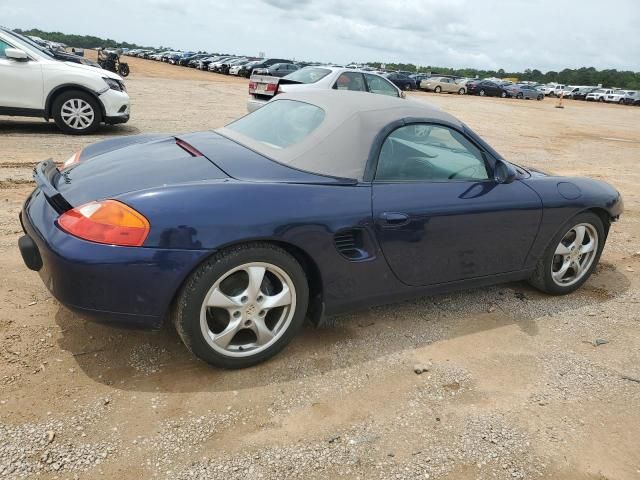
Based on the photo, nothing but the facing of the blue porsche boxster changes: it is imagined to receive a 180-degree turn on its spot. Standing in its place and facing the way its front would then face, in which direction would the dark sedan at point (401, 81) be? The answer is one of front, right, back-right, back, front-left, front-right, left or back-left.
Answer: back-right

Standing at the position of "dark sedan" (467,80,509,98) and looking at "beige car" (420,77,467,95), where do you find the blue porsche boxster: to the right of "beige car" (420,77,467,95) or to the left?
left

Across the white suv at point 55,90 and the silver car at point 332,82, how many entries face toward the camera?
0

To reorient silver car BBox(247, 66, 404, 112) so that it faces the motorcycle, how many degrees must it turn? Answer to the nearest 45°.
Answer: approximately 90° to its left

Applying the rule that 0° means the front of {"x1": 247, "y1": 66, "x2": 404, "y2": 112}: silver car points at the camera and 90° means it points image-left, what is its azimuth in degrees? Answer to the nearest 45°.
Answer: approximately 225°

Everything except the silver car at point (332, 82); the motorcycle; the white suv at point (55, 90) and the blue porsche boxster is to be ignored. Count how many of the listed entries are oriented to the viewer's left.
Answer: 0

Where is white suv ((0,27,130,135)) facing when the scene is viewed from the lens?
facing to the right of the viewer

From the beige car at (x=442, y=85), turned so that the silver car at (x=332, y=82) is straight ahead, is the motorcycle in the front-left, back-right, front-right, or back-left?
front-right

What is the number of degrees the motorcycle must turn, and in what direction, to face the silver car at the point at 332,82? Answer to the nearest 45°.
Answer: approximately 45° to its right

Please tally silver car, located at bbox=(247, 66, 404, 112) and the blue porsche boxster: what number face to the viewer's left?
0

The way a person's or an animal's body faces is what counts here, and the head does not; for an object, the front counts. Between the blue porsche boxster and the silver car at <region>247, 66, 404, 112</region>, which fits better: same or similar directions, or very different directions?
same or similar directions

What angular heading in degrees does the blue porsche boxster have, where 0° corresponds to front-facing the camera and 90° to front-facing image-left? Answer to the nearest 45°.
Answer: approximately 225°

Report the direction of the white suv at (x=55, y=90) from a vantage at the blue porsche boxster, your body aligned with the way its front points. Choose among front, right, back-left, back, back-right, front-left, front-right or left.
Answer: left

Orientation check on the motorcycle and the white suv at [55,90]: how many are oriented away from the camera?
0
